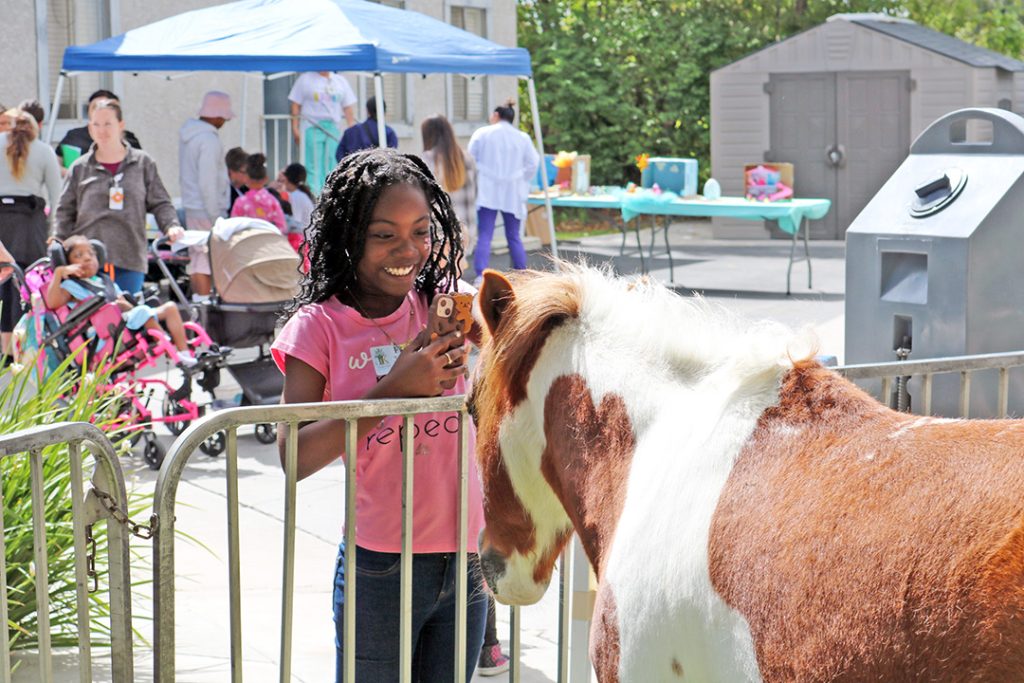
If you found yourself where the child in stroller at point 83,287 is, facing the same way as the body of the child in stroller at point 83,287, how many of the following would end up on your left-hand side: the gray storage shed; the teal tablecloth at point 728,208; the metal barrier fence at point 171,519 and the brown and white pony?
2

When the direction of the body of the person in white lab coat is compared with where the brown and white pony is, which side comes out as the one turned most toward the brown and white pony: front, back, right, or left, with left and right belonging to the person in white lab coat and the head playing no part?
back

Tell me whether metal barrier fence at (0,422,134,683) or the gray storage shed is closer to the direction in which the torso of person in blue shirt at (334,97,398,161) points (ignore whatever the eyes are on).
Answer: the gray storage shed

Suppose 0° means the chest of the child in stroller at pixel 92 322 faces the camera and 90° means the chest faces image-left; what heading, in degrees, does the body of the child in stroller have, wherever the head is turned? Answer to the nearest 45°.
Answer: approximately 315°

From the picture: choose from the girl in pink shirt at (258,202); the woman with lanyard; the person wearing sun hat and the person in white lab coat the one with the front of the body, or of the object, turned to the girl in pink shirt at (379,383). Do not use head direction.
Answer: the woman with lanyard

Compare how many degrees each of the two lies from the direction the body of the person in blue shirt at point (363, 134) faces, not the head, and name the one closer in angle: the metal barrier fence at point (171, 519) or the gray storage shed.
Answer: the gray storage shed

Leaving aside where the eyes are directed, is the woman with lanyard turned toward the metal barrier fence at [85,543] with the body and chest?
yes

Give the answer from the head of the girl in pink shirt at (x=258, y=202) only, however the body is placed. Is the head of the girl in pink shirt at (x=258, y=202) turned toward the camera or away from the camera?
away from the camera
